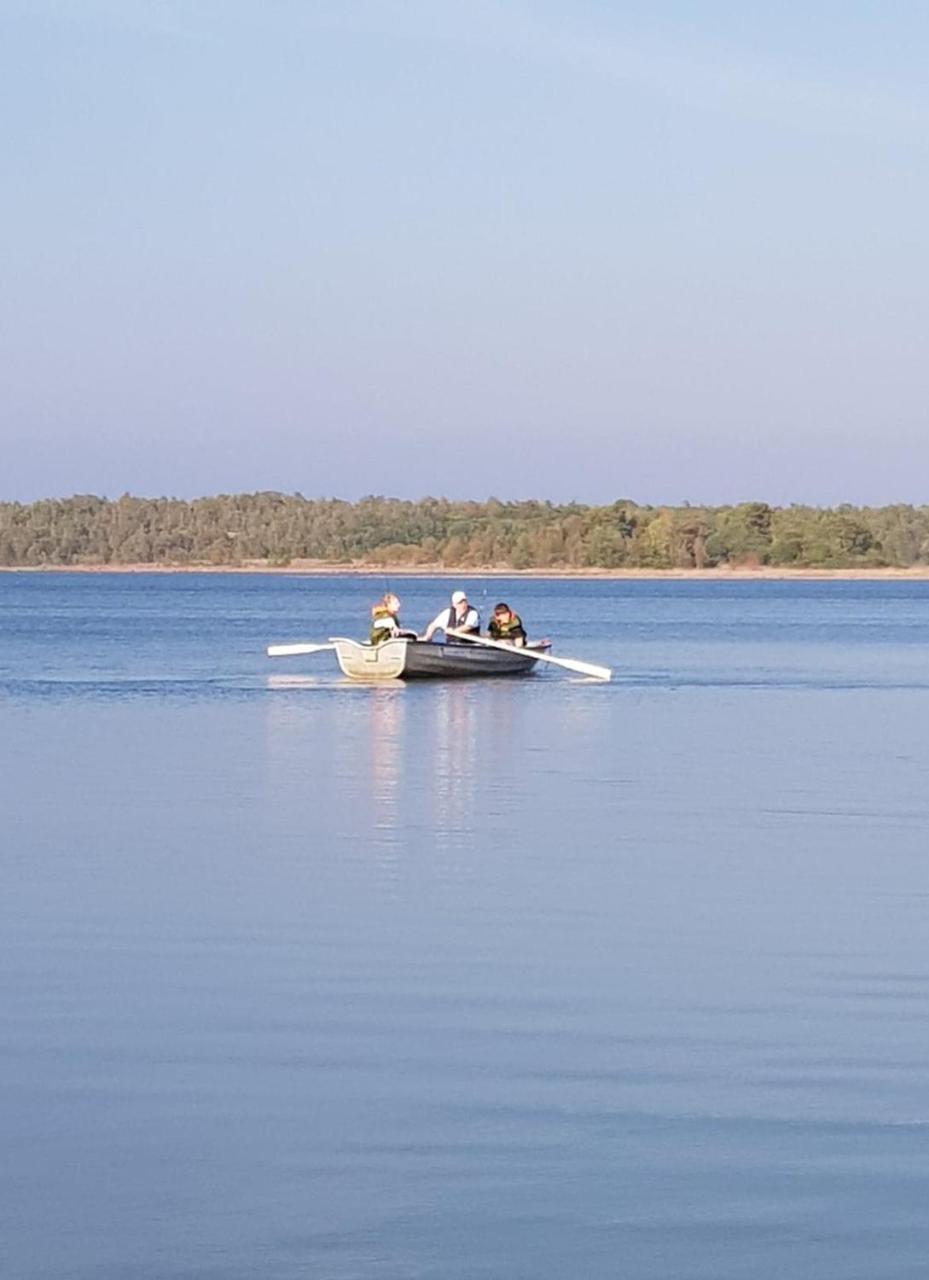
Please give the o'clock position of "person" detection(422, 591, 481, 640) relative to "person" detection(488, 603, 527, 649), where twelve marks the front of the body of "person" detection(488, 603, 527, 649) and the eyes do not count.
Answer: "person" detection(422, 591, 481, 640) is roughly at 12 o'clock from "person" detection(488, 603, 527, 649).

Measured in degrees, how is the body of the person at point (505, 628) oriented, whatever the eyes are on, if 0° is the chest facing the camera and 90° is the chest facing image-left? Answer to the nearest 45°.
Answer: approximately 45°

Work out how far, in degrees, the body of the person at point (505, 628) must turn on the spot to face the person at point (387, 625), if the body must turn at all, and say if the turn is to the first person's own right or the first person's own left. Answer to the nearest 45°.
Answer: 0° — they already face them

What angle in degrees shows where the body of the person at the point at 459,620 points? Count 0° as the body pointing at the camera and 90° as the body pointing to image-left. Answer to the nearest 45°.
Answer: approximately 45°

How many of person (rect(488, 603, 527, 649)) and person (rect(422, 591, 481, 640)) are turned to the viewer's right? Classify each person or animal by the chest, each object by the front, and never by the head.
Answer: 0

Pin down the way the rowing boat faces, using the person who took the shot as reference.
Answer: facing away from the viewer and to the right of the viewer

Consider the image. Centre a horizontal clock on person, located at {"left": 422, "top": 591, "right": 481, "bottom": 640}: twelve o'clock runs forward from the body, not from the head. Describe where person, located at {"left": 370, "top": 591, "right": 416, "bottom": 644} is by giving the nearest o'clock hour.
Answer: person, located at {"left": 370, "top": 591, "right": 416, "bottom": 644} is roughly at 1 o'clock from person, located at {"left": 422, "top": 591, "right": 481, "bottom": 640}.
